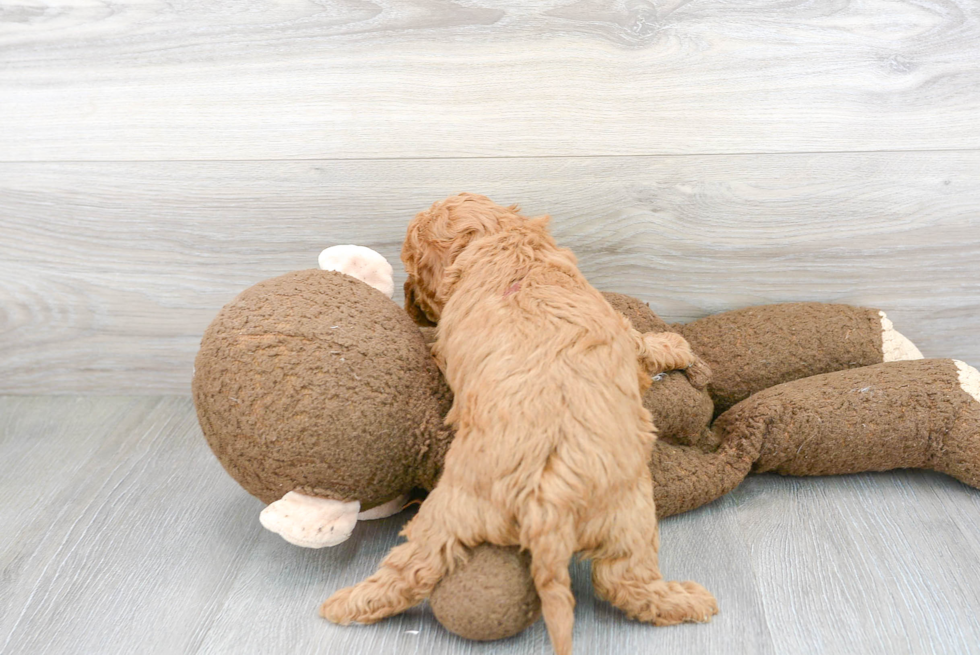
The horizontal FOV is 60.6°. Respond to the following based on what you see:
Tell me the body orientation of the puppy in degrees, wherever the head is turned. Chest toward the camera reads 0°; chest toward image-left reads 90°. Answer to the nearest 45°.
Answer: approximately 180°
